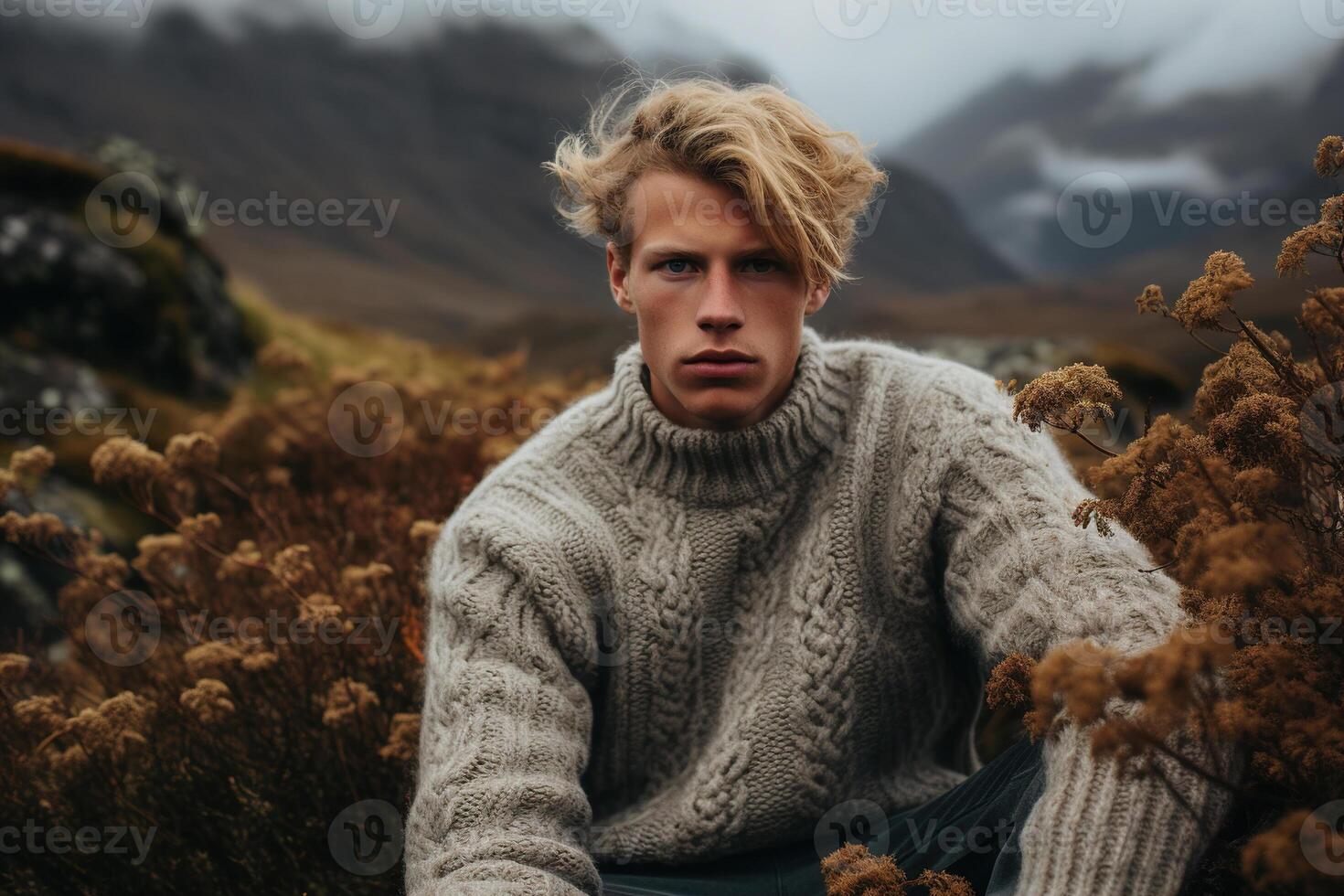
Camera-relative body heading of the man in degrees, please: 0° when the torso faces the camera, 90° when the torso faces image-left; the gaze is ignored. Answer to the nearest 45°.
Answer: approximately 0°

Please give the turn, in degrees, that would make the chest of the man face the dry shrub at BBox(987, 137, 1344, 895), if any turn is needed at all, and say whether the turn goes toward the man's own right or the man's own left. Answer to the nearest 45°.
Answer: approximately 45° to the man's own left

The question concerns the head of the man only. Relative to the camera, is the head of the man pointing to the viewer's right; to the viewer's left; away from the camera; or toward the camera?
toward the camera
